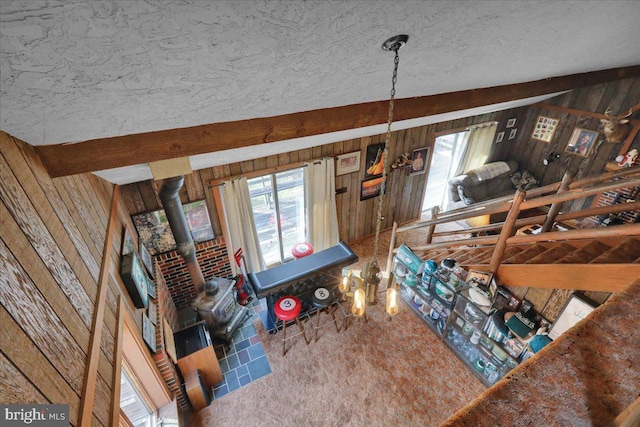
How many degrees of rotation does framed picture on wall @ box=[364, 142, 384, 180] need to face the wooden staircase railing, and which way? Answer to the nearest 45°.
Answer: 0° — it already faces it

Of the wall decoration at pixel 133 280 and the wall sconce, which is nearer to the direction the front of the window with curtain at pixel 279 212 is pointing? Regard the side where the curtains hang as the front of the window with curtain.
the wall decoration

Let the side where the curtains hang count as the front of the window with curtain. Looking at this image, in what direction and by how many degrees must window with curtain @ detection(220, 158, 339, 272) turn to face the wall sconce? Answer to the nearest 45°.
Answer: approximately 90° to its left

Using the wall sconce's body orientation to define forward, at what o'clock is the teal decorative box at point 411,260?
The teal decorative box is roughly at 11 o'clock from the wall sconce.

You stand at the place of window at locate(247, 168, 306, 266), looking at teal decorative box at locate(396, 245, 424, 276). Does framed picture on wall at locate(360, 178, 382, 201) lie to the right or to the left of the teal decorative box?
left

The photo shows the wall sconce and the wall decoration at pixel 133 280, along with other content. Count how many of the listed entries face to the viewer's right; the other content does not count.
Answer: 1

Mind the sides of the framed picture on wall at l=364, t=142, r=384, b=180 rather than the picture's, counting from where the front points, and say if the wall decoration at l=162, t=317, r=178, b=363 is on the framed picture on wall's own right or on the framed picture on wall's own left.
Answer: on the framed picture on wall's own right

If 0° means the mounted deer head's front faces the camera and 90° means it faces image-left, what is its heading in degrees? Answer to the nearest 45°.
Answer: approximately 45°

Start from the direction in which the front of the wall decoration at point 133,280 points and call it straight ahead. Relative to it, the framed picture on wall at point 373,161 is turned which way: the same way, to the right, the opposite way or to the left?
to the right

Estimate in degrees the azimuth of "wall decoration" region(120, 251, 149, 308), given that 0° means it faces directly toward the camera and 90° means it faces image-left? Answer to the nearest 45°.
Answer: approximately 270°

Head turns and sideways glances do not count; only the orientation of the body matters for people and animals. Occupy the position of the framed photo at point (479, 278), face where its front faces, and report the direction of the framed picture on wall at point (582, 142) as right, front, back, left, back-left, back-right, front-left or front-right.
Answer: back-right
